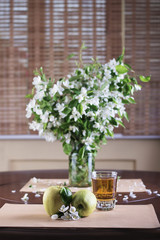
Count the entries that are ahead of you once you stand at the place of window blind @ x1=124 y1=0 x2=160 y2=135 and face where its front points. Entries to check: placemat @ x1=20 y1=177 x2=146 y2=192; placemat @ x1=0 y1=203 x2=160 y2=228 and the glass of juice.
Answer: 3

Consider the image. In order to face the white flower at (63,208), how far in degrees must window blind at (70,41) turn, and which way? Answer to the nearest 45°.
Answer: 0° — it already faces it

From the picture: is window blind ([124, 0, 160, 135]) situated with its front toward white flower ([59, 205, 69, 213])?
yes

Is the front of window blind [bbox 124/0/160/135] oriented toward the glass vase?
yes

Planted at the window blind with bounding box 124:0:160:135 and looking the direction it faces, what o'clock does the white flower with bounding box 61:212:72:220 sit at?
The white flower is roughly at 12 o'clock from the window blind.

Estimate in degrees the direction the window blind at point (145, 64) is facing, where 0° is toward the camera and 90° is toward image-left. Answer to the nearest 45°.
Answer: approximately 0°

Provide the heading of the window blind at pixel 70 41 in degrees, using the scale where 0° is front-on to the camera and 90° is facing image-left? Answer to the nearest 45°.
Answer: approximately 0°

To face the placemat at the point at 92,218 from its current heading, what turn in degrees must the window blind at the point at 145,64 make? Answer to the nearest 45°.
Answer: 0° — it already faces it
